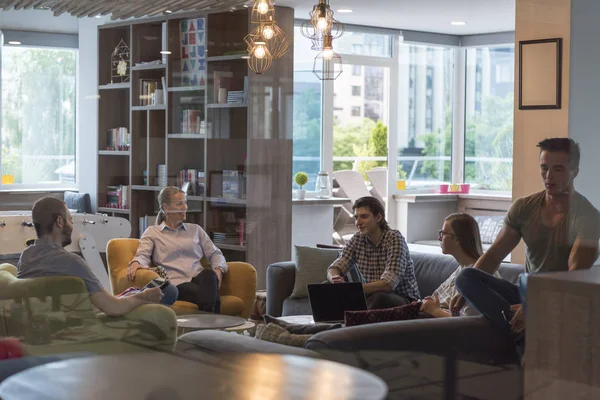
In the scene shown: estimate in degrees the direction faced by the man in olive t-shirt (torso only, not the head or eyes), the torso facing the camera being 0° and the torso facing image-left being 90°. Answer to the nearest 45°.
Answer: approximately 45°

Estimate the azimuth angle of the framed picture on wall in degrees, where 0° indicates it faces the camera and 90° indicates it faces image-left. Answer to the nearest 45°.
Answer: approximately 45°

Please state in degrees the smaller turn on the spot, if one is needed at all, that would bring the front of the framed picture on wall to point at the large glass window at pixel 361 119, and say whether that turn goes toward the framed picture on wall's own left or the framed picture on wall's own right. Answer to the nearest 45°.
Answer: approximately 135° to the framed picture on wall's own right

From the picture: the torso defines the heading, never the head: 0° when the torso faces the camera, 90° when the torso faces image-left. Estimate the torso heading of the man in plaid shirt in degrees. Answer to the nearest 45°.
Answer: approximately 45°

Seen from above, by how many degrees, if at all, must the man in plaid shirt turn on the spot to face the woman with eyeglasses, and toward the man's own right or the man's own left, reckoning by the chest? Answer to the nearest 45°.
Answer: approximately 45° to the man's own left

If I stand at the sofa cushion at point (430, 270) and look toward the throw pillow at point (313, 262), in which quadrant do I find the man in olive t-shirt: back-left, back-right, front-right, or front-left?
back-left

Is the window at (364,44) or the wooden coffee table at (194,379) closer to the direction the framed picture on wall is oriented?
the wooden coffee table

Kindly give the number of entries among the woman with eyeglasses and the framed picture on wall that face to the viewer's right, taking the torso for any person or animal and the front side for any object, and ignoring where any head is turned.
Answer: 0

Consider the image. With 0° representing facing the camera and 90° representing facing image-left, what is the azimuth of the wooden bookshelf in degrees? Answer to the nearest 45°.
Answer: approximately 45°

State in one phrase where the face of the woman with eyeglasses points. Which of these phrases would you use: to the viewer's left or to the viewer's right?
to the viewer's left

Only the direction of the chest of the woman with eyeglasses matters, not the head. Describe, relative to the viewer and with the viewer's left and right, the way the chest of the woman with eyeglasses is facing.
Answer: facing to the left of the viewer
